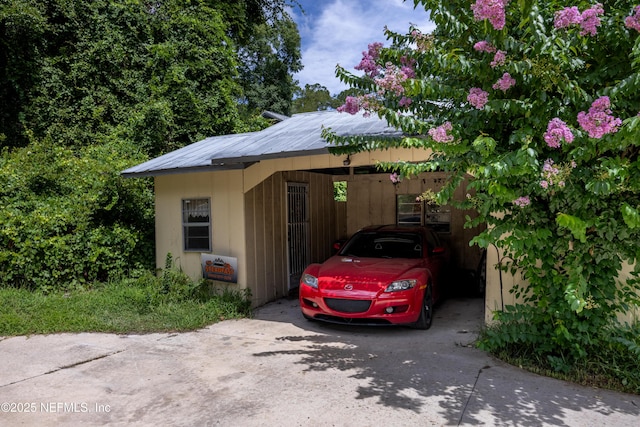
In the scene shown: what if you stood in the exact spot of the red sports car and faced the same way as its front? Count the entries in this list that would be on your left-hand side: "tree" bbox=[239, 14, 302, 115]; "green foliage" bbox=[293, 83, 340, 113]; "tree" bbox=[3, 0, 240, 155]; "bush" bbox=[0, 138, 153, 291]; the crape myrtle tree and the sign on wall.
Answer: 1

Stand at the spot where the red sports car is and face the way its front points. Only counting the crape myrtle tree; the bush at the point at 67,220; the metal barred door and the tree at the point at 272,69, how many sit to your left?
1

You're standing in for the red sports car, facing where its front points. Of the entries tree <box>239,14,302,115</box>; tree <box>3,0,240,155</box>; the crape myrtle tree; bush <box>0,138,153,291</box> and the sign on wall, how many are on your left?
1

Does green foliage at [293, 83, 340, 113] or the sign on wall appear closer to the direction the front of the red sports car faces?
the sign on wall

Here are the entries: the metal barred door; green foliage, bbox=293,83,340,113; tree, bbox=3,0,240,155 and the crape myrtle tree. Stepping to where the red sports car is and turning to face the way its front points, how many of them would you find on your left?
1

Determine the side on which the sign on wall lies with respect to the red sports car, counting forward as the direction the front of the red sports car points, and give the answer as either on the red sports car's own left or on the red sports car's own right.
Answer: on the red sports car's own right

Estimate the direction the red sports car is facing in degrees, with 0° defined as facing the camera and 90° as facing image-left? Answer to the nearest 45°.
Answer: approximately 45°

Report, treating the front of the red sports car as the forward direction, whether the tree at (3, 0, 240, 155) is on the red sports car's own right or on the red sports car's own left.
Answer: on the red sports car's own right

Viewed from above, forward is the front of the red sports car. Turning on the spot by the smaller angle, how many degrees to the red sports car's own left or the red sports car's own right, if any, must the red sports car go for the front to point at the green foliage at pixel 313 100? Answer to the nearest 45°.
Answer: approximately 135° to the red sports car's own right

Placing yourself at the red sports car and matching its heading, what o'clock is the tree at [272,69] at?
The tree is roughly at 4 o'clock from the red sports car.

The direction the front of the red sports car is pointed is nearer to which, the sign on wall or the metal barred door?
the sign on wall

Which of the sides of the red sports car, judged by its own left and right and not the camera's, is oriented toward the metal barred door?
right

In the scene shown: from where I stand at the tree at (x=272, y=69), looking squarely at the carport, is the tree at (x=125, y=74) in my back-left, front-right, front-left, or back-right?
front-right

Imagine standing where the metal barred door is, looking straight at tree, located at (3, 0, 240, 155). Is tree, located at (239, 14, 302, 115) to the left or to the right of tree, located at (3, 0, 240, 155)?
right

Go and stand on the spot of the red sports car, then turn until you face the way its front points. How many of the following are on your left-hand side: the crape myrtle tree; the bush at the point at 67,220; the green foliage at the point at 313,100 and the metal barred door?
1

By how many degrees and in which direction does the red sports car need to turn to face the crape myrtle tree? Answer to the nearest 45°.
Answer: approximately 90° to its left
